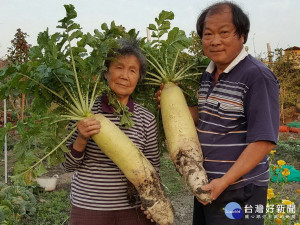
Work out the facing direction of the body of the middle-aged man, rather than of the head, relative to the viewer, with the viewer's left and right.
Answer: facing the viewer and to the left of the viewer

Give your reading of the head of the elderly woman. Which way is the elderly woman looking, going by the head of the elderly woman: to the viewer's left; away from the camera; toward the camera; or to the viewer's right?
toward the camera

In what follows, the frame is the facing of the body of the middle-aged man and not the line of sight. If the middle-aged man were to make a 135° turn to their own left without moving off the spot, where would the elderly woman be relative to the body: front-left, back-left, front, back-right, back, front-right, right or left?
back

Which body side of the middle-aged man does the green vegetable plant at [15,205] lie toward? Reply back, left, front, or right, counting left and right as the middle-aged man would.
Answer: right

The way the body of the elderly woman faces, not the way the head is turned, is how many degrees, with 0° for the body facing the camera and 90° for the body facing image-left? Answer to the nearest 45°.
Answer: approximately 0°
